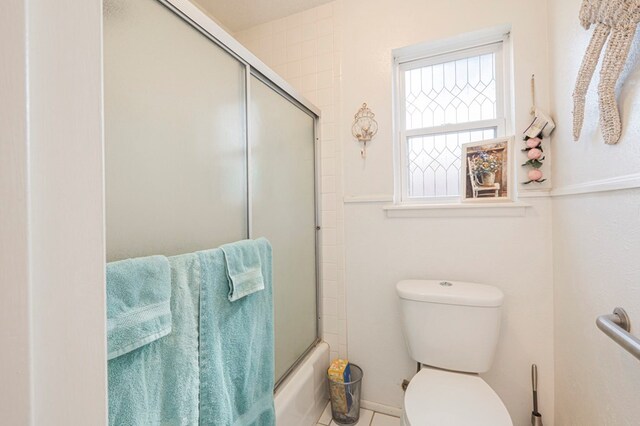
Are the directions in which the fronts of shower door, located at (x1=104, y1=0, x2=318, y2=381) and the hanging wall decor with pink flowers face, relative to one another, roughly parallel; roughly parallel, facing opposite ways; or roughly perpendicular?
roughly perpendicular

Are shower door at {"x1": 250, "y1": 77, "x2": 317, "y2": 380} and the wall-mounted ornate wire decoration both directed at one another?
no

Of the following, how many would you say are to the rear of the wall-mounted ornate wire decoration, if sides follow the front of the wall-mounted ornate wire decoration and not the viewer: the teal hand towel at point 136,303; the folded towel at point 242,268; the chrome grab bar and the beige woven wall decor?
0

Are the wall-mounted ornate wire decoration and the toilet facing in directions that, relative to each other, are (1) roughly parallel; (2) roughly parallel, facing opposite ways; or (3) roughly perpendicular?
roughly parallel

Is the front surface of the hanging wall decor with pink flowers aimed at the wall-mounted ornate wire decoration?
no

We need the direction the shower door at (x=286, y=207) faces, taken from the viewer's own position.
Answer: facing the viewer and to the right of the viewer

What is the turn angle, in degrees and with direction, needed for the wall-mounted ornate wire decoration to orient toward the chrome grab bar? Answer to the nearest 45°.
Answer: approximately 45° to its left

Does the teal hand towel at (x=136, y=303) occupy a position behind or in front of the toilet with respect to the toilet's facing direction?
in front

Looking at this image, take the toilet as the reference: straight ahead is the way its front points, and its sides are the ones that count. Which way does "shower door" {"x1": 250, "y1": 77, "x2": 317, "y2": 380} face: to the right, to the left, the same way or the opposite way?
to the left

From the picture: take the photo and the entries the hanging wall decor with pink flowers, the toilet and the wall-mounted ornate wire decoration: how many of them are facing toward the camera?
3

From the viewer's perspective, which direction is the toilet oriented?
toward the camera

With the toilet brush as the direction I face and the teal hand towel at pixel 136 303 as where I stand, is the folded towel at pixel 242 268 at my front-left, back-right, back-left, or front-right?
front-left

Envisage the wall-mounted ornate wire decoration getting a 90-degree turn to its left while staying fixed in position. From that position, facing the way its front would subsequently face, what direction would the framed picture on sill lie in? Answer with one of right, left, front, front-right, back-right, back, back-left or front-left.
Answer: front

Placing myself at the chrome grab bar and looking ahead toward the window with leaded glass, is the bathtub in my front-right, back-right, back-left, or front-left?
front-left

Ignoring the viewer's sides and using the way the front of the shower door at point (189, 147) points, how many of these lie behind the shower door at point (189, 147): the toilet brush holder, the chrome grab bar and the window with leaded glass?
0

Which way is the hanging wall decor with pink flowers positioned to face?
toward the camera

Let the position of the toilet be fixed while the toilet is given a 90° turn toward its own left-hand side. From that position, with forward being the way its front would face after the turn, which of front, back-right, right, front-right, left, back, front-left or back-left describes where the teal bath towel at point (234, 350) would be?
back-right

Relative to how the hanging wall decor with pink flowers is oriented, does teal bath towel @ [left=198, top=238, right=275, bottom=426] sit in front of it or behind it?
in front
